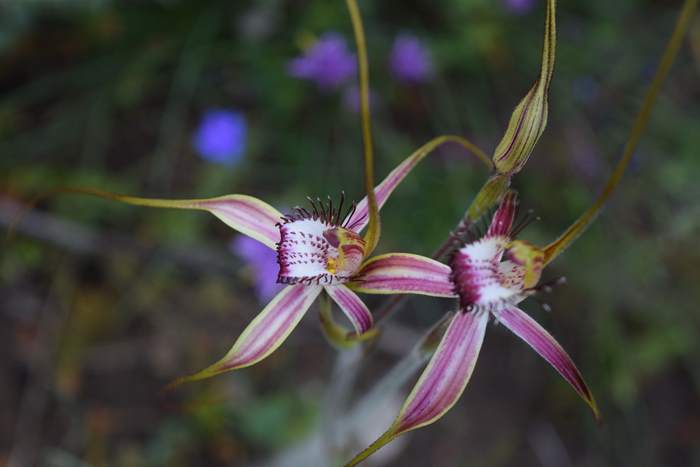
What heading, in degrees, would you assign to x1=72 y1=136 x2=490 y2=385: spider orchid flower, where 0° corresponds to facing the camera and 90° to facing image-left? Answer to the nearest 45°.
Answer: approximately 45°

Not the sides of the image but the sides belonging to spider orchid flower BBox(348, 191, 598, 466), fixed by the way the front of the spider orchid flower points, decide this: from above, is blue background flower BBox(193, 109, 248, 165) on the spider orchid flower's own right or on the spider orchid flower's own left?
on the spider orchid flower's own right

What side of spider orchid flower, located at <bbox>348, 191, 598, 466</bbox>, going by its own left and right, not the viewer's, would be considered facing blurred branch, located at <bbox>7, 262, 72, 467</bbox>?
right

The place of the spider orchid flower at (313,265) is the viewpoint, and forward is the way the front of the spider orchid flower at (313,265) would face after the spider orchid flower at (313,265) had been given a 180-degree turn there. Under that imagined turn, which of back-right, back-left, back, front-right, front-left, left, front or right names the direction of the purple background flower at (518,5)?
front

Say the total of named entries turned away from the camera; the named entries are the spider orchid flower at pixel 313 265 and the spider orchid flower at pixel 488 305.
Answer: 0

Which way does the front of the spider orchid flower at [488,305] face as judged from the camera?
facing the viewer and to the left of the viewer

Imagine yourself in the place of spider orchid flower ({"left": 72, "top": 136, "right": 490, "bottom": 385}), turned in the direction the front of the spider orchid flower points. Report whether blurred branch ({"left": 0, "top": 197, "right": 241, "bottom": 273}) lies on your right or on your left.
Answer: on your right

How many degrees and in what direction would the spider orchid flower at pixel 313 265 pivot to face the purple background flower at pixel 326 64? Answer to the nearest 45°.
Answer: approximately 135° to its right

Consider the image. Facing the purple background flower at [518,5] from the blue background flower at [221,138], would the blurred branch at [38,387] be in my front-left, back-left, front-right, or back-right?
back-right

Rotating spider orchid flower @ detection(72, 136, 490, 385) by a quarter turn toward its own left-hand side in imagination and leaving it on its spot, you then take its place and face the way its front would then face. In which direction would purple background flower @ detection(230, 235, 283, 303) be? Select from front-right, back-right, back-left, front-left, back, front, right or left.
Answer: back-left

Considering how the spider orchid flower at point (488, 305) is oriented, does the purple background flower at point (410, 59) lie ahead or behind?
behind
